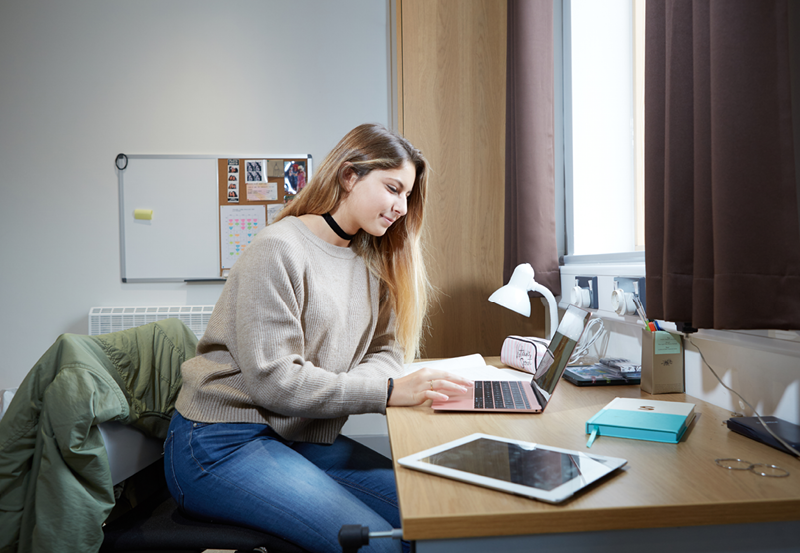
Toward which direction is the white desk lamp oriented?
to the viewer's left

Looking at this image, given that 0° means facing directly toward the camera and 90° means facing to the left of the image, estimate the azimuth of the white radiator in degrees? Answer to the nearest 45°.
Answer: approximately 0°

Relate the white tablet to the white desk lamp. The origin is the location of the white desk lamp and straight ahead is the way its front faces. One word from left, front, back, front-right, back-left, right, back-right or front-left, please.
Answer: left

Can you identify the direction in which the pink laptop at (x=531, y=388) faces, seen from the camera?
facing to the left of the viewer
